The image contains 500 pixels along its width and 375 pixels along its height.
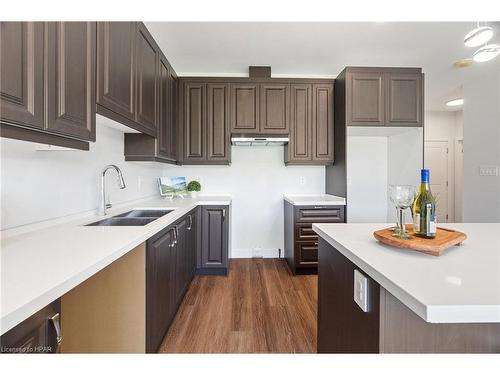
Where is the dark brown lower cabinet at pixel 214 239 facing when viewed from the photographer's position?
facing the viewer

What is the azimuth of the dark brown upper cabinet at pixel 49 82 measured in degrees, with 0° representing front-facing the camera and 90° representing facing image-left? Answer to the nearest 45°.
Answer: approximately 315°

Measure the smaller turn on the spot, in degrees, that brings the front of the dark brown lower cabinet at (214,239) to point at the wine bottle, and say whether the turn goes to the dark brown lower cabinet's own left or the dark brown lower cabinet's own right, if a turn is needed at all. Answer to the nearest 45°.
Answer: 0° — it already faces it

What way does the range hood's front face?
toward the camera

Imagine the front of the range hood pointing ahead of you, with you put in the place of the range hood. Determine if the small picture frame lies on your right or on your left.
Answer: on your right

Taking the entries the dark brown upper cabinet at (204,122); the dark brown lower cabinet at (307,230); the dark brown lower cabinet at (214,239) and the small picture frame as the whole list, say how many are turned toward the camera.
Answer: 4

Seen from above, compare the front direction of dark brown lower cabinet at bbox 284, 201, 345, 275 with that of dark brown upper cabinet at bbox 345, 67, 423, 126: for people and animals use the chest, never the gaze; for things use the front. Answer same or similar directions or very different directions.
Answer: same or similar directions

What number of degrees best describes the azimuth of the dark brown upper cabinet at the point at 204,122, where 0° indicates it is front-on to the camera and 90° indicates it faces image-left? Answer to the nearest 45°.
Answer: approximately 0°

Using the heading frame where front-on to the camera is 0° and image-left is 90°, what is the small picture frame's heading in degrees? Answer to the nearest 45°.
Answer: approximately 0°

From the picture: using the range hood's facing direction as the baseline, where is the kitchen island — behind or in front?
in front
